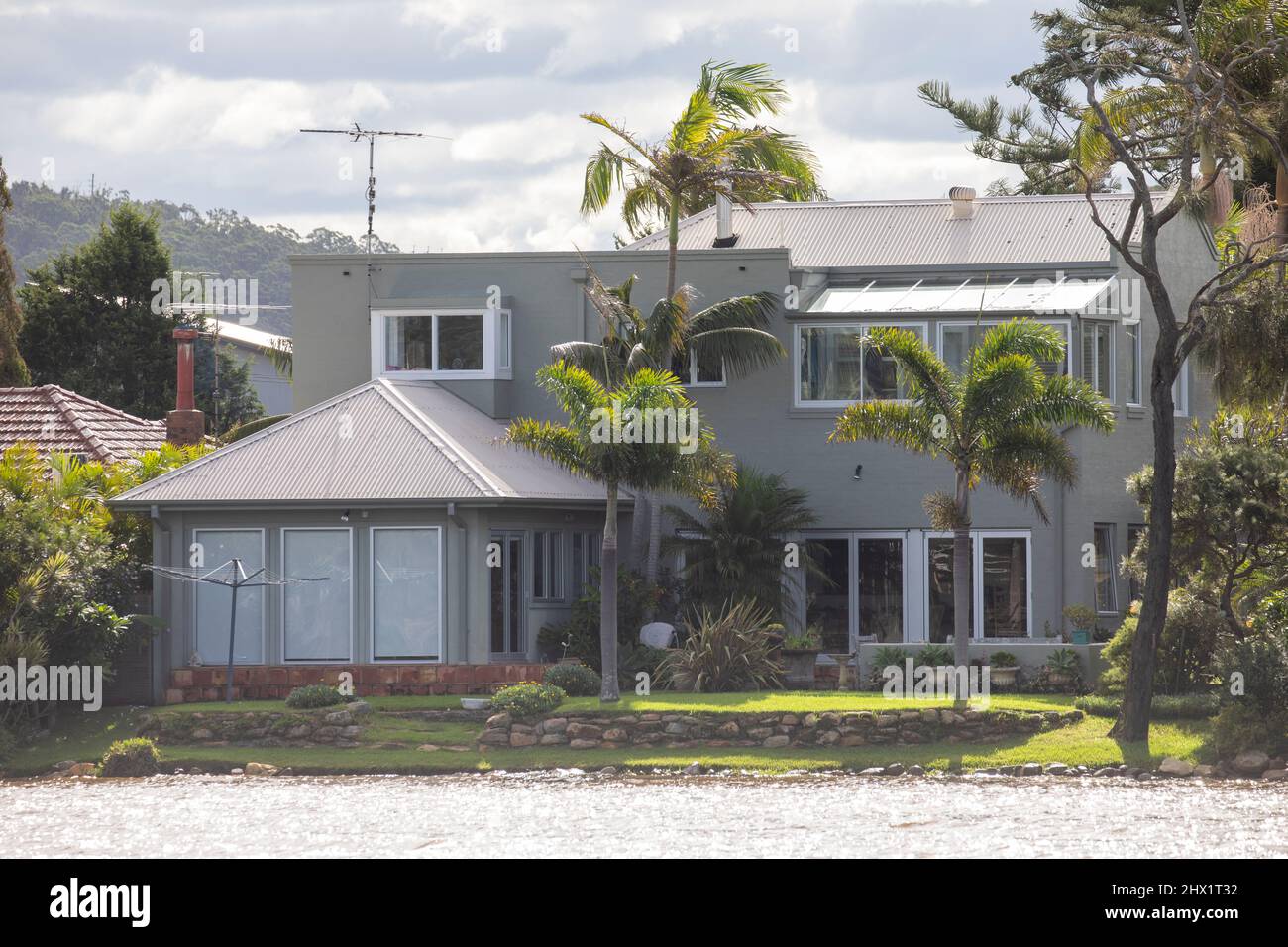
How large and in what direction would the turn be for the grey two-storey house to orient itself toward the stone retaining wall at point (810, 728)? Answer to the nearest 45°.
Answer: approximately 45° to its left

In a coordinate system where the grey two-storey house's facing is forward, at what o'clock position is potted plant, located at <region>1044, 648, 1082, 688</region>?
The potted plant is roughly at 10 o'clock from the grey two-storey house.

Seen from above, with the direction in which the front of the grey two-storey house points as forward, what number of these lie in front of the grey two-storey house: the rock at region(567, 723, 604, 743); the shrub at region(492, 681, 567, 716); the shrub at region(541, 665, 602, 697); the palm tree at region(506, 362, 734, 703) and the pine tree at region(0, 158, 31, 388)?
4

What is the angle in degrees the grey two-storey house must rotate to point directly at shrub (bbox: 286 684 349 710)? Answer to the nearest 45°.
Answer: approximately 45° to its right

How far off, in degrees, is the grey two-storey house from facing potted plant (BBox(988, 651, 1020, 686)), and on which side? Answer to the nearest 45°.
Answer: approximately 45° to its left

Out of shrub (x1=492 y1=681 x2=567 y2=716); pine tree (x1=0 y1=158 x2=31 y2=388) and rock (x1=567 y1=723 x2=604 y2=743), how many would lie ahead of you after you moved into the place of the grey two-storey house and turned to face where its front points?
2

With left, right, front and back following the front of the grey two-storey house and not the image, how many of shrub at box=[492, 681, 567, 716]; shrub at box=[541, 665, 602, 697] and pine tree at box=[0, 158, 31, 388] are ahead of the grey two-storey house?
2

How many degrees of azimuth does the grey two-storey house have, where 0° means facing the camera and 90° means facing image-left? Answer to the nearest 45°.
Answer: approximately 0°

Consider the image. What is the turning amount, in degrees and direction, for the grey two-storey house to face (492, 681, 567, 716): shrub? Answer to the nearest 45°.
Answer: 0° — it already faces it

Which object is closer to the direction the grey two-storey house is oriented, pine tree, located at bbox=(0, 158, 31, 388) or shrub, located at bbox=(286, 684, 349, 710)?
the shrub

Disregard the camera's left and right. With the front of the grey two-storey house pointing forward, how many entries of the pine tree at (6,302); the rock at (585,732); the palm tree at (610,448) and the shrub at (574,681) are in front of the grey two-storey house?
3
